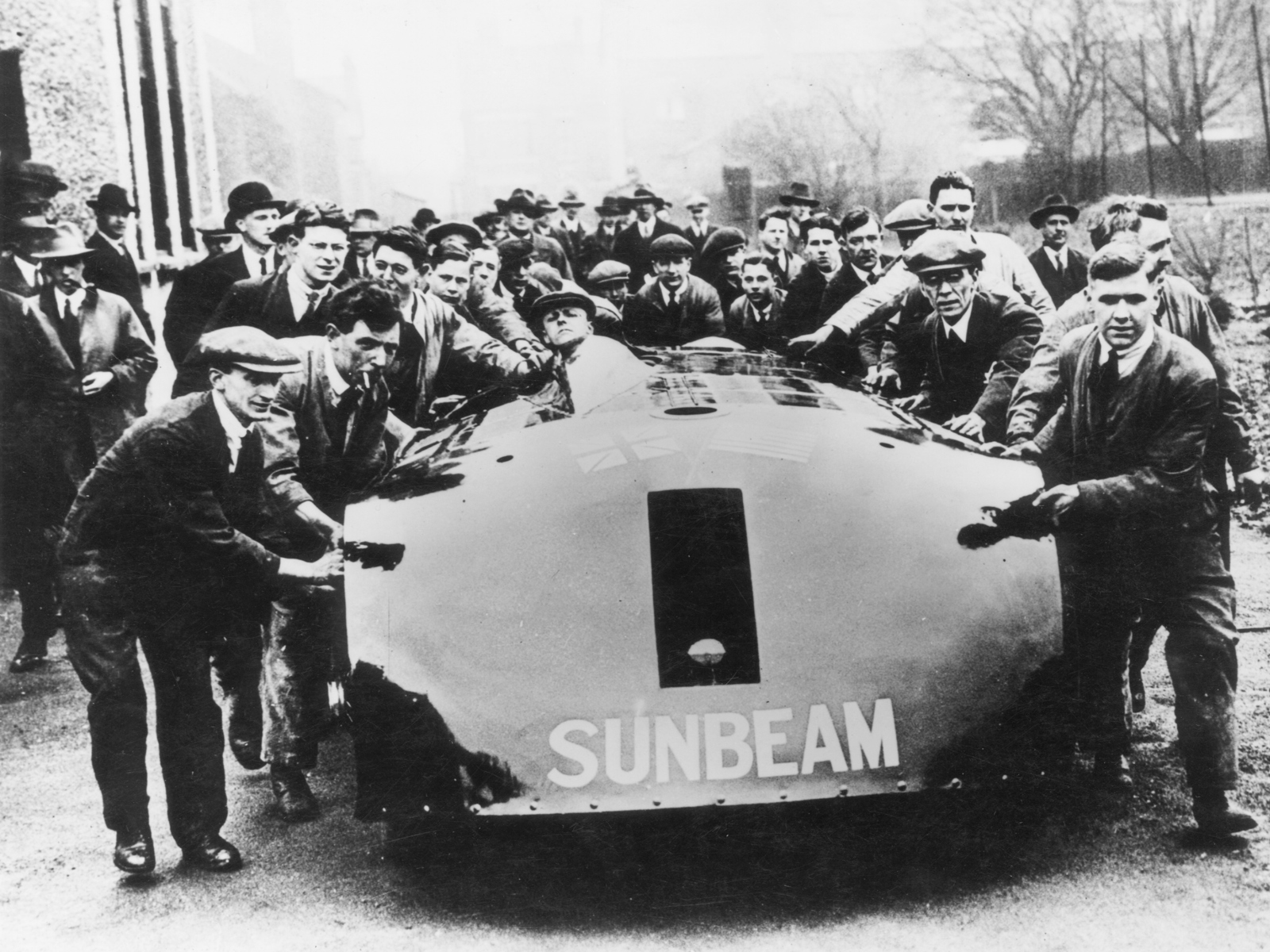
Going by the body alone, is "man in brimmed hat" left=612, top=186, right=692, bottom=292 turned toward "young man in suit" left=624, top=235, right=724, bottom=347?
yes

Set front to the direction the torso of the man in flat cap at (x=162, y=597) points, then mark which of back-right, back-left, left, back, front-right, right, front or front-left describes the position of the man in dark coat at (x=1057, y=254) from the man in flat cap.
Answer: front-left

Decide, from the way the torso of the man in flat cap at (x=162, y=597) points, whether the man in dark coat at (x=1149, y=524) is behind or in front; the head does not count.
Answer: in front

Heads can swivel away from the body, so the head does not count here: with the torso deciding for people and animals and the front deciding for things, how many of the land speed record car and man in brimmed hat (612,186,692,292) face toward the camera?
2

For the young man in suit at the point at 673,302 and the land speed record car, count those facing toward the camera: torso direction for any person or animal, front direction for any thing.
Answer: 2

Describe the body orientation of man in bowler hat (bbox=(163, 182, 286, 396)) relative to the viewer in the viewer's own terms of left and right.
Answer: facing the viewer and to the right of the viewer

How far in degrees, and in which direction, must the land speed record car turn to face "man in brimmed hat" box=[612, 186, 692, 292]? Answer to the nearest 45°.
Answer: approximately 180°

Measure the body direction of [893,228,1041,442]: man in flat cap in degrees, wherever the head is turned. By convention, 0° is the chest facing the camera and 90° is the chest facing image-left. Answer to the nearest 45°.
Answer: approximately 45°

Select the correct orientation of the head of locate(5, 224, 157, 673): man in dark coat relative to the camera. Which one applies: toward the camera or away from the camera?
toward the camera

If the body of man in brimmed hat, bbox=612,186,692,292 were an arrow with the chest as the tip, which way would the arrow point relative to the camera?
toward the camera

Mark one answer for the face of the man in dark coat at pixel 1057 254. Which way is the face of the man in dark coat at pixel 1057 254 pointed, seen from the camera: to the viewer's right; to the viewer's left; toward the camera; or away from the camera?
toward the camera

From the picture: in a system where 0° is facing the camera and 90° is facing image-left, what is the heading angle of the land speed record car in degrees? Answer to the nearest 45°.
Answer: approximately 0°

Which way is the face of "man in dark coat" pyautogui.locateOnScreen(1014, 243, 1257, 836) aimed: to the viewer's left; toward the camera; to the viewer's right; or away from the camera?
toward the camera
